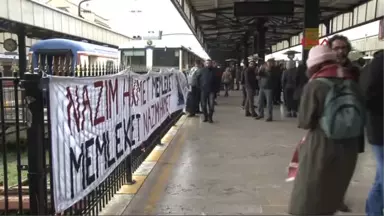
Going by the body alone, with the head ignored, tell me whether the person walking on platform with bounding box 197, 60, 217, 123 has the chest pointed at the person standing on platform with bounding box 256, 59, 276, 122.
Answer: no

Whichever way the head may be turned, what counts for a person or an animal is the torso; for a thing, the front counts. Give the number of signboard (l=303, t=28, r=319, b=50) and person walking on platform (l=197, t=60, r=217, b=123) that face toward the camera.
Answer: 2

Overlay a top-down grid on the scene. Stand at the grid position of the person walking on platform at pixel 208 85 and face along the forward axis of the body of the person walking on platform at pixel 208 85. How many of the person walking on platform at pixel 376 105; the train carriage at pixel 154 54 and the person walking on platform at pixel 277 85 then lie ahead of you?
1

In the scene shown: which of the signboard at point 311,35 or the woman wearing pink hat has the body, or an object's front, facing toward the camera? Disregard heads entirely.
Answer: the signboard

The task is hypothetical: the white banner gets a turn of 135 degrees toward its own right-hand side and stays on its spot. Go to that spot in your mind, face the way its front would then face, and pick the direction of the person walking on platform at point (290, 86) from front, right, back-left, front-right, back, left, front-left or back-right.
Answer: back-right

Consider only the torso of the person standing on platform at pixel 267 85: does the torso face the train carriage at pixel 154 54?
no

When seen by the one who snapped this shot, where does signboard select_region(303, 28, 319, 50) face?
facing the viewer

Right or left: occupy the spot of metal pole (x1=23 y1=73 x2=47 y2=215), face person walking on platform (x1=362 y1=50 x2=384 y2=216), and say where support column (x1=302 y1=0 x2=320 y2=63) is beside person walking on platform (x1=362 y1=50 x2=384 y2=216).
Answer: left

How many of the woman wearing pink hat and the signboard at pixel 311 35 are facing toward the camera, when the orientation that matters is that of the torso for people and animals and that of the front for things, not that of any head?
1

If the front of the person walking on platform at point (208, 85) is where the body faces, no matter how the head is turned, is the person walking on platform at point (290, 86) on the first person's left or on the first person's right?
on the first person's left

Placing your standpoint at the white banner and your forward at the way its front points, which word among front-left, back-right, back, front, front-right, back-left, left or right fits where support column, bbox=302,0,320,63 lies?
left

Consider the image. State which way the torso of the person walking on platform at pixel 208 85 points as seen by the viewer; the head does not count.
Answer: toward the camera

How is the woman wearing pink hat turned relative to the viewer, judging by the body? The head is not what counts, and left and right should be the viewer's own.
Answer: facing away from the viewer and to the left of the viewer

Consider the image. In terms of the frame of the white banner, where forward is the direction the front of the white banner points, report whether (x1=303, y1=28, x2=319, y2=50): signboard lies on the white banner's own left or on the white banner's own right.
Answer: on the white banner's own left

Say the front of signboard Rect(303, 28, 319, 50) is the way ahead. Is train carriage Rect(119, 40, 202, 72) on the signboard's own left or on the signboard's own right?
on the signboard's own right
